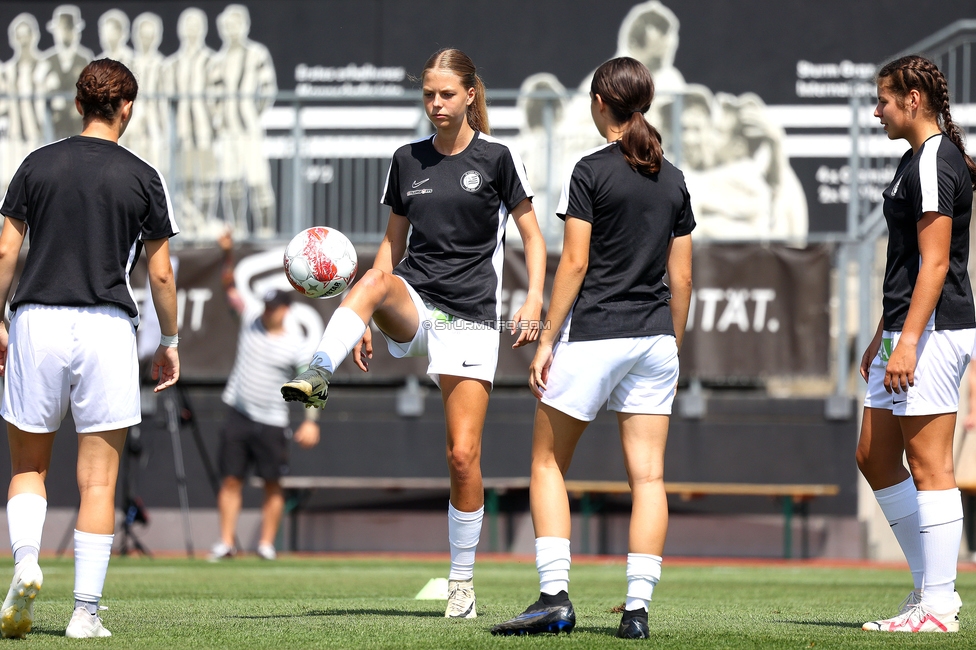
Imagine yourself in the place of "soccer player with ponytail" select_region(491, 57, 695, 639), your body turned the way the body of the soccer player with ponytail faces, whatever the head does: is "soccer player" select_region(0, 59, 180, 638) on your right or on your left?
on your left

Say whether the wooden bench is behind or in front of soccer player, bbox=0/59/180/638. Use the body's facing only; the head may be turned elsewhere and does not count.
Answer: in front

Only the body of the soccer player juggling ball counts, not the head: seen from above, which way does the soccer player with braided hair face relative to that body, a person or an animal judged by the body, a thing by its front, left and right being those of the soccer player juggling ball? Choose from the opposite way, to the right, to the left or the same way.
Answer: to the right

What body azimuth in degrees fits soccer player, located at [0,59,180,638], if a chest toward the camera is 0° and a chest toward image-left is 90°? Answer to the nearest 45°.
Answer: approximately 180°

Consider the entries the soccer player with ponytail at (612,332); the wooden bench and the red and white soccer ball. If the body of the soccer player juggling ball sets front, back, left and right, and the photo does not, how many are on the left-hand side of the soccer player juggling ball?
1

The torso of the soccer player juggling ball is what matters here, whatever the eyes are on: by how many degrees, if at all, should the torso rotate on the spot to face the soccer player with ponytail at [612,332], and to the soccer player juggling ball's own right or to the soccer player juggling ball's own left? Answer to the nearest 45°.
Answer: approximately 90° to the soccer player juggling ball's own left

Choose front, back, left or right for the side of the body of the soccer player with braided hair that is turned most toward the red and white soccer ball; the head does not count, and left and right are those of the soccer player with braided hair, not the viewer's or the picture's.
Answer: front

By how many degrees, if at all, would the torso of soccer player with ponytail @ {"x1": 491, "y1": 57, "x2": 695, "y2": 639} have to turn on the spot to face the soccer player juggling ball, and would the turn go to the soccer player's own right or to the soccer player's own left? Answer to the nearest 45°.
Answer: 0° — they already face them

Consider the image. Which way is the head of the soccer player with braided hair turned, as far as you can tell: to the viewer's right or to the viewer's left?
to the viewer's left

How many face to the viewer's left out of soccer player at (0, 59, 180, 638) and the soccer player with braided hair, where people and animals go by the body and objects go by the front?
1

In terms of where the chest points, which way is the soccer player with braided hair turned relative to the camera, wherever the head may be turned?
to the viewer's left

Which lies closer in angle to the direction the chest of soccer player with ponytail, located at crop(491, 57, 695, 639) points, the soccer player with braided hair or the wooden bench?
the wooden bench

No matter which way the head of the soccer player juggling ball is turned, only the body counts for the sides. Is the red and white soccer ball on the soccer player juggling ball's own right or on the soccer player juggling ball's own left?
on the soccer player juggling ball's own right
